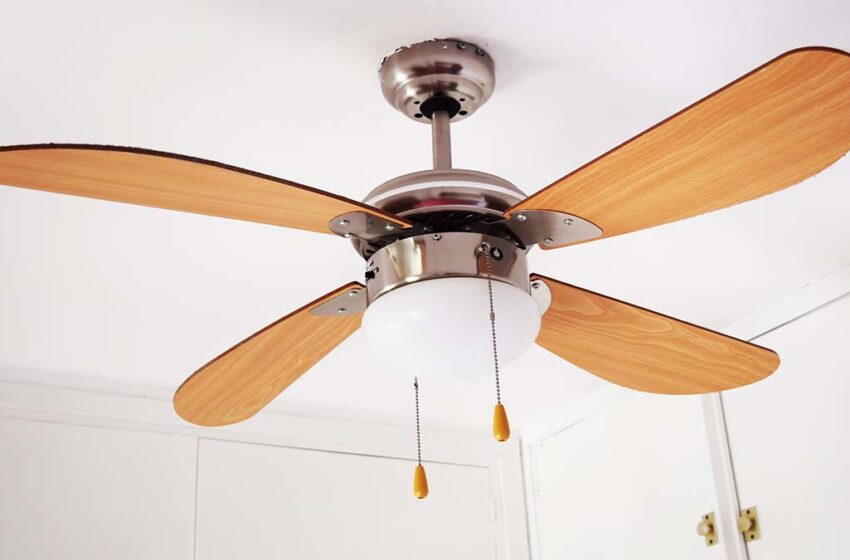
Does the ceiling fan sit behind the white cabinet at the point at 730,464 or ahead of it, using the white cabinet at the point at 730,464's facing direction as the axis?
ahead

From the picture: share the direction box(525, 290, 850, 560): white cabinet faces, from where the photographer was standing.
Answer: facing the viewer and to the left of the viewer
